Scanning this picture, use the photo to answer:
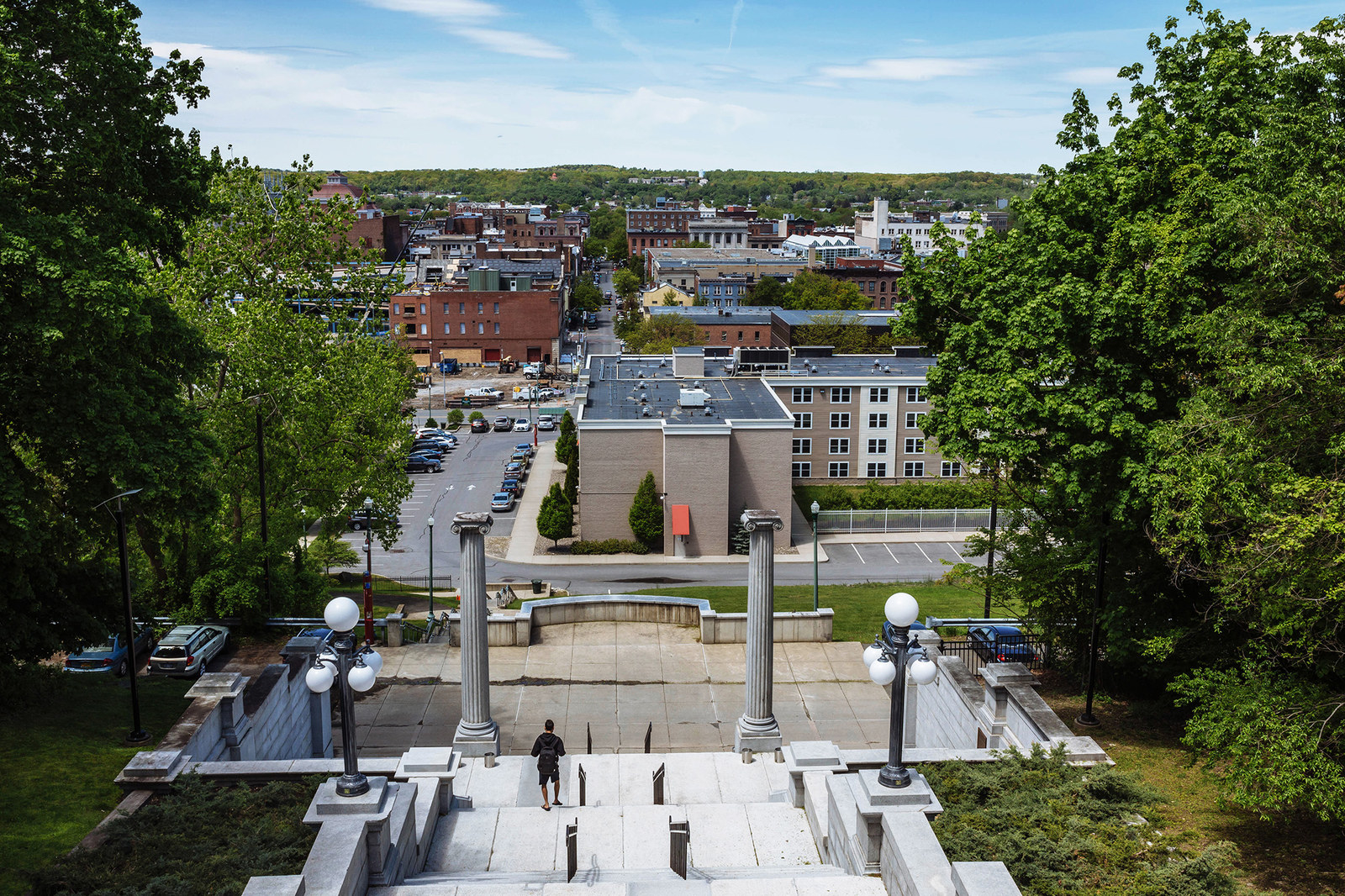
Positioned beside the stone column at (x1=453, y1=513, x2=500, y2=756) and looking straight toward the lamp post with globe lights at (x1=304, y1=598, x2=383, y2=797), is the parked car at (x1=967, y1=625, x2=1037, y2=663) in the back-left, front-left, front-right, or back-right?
back-left

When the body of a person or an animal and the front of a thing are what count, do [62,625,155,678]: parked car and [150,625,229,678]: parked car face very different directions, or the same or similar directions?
same or similar directions

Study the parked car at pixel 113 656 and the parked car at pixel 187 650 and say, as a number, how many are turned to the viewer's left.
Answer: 0
